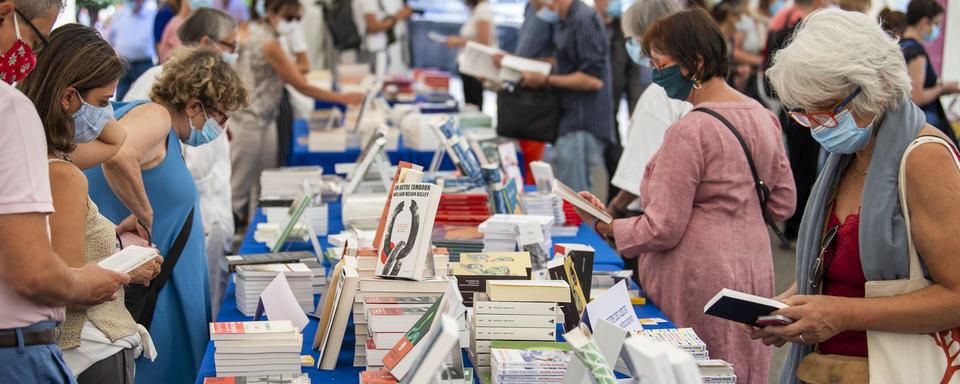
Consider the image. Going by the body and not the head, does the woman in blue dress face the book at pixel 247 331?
no

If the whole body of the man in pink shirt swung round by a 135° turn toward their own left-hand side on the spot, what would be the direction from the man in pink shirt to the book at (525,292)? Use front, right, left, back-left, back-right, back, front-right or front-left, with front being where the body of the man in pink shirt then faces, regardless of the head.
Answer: back-right

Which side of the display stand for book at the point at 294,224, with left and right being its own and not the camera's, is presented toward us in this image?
left

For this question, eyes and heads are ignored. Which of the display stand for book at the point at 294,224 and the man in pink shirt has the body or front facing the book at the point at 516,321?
the man in pink shirt

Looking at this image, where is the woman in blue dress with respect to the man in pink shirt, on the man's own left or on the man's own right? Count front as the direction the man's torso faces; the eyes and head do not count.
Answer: on the man's own left

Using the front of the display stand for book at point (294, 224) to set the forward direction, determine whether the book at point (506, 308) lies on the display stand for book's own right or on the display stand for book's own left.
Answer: on the display stand for book's own left

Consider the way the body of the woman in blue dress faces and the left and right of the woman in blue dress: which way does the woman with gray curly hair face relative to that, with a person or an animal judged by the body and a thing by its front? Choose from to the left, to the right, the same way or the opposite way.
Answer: the opposite way

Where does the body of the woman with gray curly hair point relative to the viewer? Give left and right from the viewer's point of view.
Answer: facing the viewer and to the left of the viewer

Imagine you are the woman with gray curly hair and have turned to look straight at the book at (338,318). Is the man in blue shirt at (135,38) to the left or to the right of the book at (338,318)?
right

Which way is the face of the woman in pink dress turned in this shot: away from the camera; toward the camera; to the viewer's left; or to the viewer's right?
to the viewer's left

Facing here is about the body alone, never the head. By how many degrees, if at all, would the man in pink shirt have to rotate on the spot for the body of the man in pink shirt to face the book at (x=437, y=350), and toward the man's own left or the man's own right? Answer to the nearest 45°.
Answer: approximately 45° to the man's own right

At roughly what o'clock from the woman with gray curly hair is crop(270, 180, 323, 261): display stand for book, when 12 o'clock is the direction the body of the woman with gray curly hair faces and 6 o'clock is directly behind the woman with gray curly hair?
The display stand for book is roughly at 2 o'clock from the woman with gray curly hair.

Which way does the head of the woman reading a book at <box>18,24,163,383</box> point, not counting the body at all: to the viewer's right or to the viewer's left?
to the viewer's right

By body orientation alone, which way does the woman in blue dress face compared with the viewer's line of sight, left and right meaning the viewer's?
facing to the right of the viewer

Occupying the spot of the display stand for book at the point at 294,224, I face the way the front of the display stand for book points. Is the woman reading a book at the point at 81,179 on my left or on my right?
on my left

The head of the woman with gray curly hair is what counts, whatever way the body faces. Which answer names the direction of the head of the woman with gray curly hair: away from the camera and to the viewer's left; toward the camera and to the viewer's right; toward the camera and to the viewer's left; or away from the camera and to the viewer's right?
toward the camera and to the viewer's left

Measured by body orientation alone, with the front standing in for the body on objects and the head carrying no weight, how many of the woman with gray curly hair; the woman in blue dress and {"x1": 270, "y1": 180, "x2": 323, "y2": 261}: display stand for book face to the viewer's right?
1

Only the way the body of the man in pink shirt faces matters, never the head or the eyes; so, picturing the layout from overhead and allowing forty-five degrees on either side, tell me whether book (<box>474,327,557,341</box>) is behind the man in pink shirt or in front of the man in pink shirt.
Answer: in front

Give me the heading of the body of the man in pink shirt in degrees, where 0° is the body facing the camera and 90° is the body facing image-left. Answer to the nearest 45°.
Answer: approximately 270°
